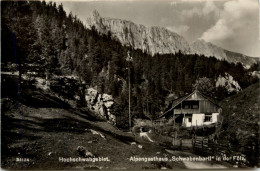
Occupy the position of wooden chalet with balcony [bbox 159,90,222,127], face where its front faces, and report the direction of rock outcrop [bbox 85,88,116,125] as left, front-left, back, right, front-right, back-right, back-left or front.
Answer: front-right

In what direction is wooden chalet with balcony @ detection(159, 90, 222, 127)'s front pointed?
toward the camera

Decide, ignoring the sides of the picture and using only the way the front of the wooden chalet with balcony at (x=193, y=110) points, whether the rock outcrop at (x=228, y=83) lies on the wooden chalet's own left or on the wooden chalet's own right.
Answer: on the wooden chalet's own left

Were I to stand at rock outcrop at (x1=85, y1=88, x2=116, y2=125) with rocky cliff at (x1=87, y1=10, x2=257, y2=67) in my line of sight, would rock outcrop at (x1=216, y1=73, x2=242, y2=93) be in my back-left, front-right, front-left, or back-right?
front-right
